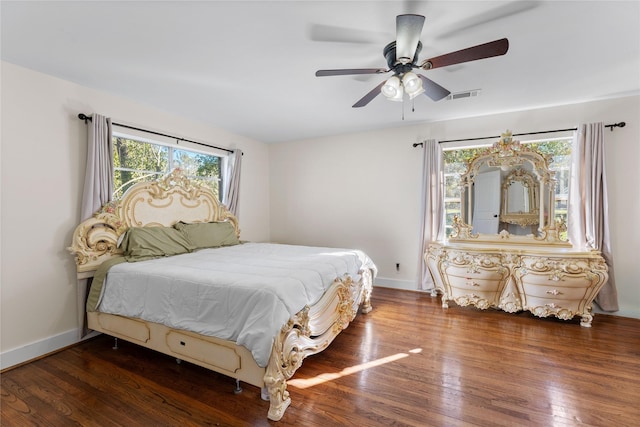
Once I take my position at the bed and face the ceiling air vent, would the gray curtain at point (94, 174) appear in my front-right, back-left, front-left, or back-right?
back-left

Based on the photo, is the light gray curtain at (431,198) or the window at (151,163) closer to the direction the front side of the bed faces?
the light gray curtain

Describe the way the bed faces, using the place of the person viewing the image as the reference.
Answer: facing the viewer and to the right of the viewer

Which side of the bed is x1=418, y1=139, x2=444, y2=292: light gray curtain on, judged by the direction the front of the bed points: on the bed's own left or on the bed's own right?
on the bed's own left

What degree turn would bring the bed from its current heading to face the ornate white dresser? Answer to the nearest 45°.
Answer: approximately 45° to its left

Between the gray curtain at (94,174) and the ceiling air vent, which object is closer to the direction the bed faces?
the ceiling air vent

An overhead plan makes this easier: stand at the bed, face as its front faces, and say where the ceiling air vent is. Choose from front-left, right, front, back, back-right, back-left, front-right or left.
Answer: front-left

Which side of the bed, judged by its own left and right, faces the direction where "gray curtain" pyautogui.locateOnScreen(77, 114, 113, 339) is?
back

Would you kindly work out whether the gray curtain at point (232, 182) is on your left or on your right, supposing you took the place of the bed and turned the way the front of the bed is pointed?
on your left

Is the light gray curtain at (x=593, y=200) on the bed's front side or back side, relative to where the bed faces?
on the front side
